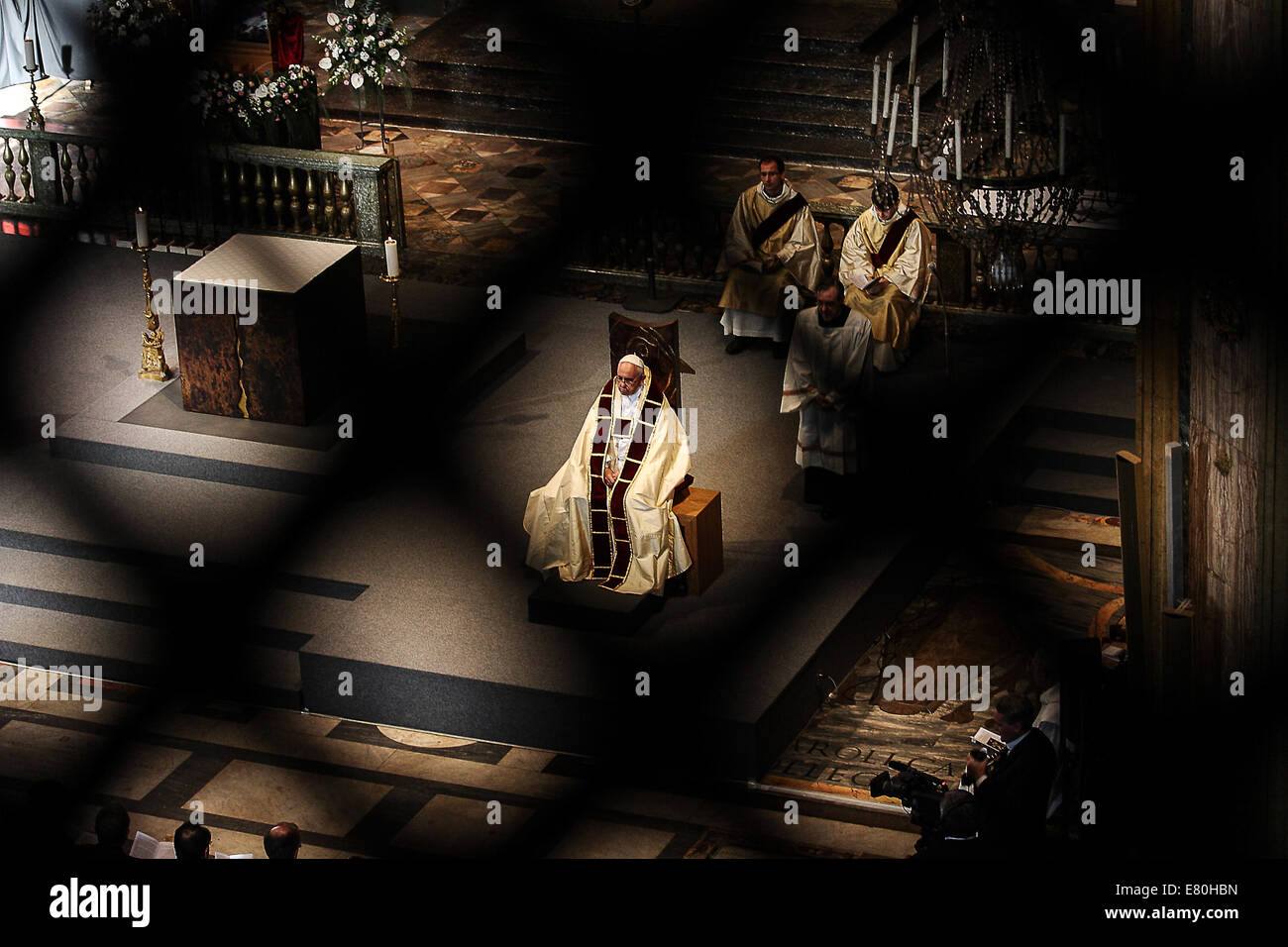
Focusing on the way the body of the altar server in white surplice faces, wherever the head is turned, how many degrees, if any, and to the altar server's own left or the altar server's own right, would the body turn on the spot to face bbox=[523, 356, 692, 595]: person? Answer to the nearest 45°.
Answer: approximately 45° to the altar server's own right

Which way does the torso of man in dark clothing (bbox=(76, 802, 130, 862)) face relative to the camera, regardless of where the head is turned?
away from the camera

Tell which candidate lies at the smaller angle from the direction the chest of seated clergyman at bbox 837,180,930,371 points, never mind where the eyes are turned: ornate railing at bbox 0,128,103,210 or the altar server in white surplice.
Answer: the altar server in white surplice

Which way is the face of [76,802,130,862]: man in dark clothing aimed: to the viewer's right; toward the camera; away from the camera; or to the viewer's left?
away from the camera

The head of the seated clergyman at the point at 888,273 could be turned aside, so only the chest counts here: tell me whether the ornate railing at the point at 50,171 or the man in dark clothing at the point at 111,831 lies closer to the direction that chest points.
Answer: the man in dark clothing

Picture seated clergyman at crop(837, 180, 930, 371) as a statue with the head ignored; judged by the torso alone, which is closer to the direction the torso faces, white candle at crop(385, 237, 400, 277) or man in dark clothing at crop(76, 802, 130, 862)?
the man in dark clothing

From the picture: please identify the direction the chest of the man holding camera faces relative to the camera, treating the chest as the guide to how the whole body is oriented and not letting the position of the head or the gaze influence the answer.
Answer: to the viewer's left

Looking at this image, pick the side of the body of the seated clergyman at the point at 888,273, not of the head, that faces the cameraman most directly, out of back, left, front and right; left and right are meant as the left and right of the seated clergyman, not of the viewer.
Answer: front

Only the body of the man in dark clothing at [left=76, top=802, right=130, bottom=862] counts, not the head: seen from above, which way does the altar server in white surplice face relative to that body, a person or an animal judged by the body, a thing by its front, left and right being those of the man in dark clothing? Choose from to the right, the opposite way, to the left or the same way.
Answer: the opposite way

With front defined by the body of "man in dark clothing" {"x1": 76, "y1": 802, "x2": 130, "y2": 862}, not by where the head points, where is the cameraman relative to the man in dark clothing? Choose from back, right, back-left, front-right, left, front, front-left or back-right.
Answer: right

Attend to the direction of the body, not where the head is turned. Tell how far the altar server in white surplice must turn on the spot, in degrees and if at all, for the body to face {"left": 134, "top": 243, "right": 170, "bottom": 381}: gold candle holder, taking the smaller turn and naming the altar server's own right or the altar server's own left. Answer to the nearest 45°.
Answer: approximately 90° to the altar server's own right

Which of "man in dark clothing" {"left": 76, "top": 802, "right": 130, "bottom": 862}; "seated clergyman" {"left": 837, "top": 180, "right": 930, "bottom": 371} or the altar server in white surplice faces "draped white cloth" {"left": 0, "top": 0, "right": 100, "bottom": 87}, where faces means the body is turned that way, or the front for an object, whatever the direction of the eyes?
the man in dark clothing

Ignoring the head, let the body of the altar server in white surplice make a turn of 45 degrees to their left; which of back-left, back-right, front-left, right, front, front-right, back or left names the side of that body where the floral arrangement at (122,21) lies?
back
